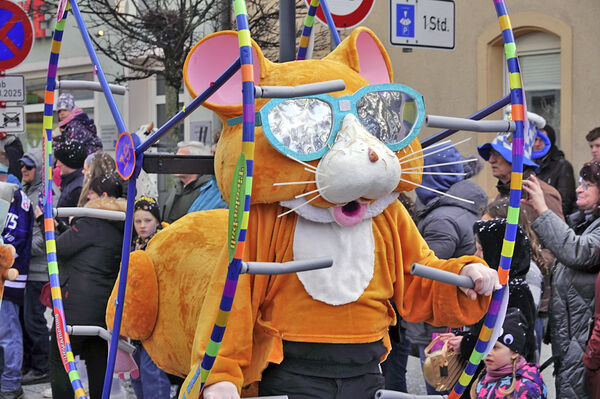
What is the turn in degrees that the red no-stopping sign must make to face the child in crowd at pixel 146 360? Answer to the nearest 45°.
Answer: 0° — it already faces them

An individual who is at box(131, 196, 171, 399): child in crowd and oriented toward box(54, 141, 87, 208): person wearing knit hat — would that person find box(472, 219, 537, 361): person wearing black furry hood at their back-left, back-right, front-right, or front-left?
back-right

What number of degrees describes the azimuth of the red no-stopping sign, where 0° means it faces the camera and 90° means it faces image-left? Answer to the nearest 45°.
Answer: approximately 0°

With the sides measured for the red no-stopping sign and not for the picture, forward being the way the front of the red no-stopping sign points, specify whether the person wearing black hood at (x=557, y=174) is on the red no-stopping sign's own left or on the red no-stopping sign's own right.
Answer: on the red no-stopping sign's own left
